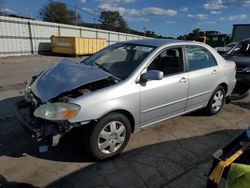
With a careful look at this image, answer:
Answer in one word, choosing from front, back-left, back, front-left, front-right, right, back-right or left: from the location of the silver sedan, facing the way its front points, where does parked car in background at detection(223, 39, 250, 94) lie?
back

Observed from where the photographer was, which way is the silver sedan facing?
facing the viewer and to the left of the viewer

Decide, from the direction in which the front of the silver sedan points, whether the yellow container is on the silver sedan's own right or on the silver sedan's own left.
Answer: on the silver sedan's own right
